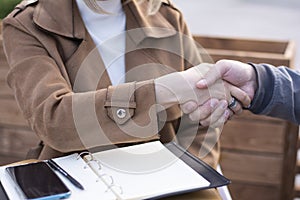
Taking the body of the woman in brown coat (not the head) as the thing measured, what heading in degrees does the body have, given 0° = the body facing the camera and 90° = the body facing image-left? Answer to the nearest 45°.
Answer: approximately 0°

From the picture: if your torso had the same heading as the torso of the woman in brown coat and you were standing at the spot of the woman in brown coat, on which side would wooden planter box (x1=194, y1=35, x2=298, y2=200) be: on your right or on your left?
on your left
